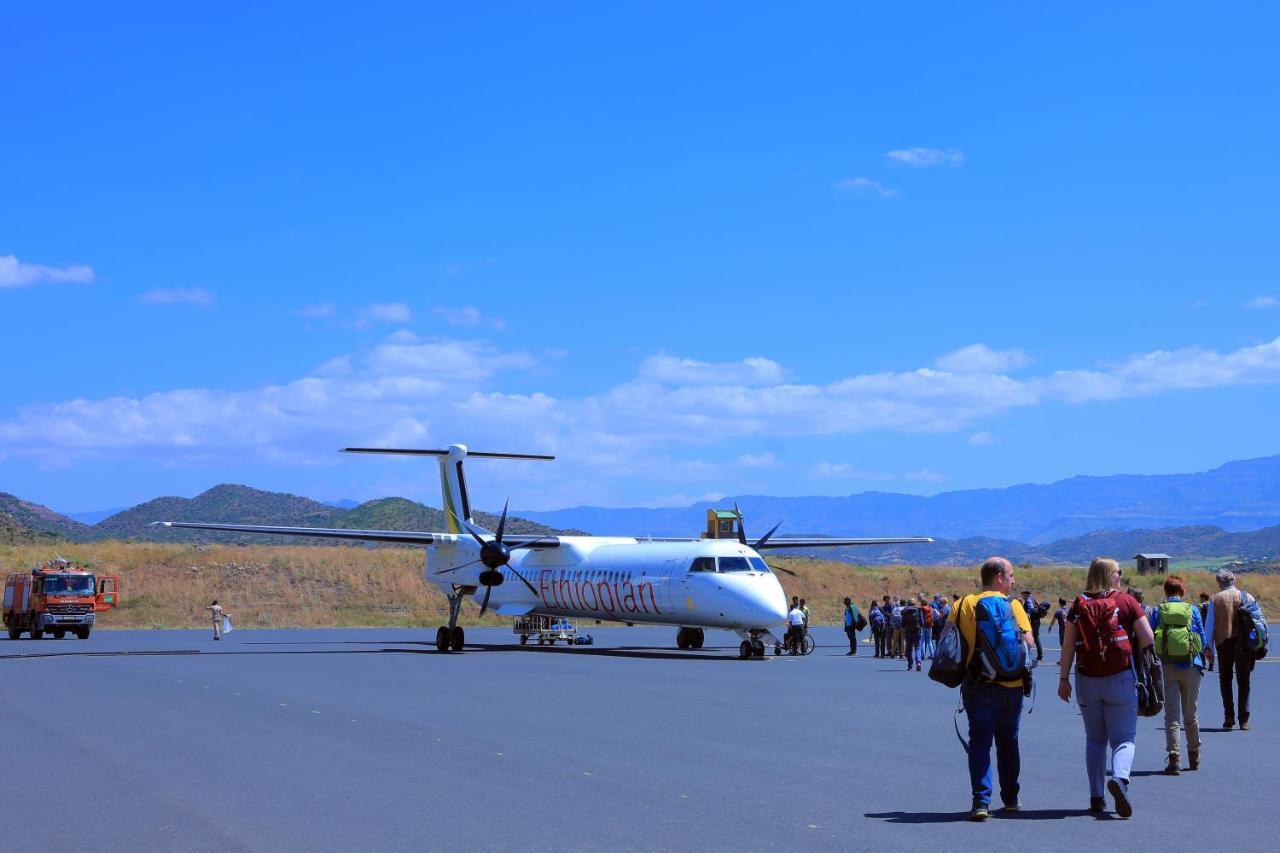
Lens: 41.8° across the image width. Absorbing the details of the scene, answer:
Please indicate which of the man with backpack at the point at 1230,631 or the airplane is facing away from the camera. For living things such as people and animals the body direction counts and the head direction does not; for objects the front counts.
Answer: the man with backpack

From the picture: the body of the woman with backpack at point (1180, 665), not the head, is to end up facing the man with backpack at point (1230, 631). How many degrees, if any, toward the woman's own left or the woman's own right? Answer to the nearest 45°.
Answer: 0° — they already face them

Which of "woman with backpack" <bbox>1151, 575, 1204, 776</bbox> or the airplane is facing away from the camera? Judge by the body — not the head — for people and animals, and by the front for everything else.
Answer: the woman with backpack

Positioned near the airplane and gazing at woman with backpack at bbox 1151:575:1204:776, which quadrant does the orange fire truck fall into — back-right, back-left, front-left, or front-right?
back-right

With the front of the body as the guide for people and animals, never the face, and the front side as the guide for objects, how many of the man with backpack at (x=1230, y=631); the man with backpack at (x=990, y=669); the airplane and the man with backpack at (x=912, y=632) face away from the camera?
3

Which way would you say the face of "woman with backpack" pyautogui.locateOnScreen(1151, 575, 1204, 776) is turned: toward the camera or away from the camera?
away from the camera

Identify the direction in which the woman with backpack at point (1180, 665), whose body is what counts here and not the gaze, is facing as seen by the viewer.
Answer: away from the camera

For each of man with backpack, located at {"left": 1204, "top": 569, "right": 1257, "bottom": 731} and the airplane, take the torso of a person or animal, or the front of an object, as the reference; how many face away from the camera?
1

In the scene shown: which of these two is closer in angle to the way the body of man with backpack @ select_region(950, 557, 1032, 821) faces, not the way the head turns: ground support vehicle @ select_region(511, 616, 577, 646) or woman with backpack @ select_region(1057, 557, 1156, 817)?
the ground support vehicle

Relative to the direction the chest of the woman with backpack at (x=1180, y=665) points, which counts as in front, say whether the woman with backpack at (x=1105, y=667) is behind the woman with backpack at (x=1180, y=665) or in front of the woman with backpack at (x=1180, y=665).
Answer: behind

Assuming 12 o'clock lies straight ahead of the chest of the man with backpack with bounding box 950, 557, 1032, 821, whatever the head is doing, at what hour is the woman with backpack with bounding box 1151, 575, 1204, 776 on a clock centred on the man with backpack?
The woman with backpack is roughly at 1 o'clock from the man with backpack.

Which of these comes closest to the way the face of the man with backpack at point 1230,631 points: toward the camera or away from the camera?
away from the camera

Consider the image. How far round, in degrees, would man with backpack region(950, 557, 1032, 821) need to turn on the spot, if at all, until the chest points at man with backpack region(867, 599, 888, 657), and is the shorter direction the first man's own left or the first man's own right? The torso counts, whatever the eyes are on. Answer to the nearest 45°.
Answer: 0° — they already face them

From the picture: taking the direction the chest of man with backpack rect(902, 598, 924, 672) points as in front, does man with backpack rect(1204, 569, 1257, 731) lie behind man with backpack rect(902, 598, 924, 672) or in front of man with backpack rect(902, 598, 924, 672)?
behind

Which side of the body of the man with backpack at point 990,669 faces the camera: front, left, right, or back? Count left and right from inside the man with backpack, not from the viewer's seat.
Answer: back

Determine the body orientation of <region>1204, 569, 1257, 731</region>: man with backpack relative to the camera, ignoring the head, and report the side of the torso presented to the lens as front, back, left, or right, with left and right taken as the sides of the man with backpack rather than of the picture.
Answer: back
